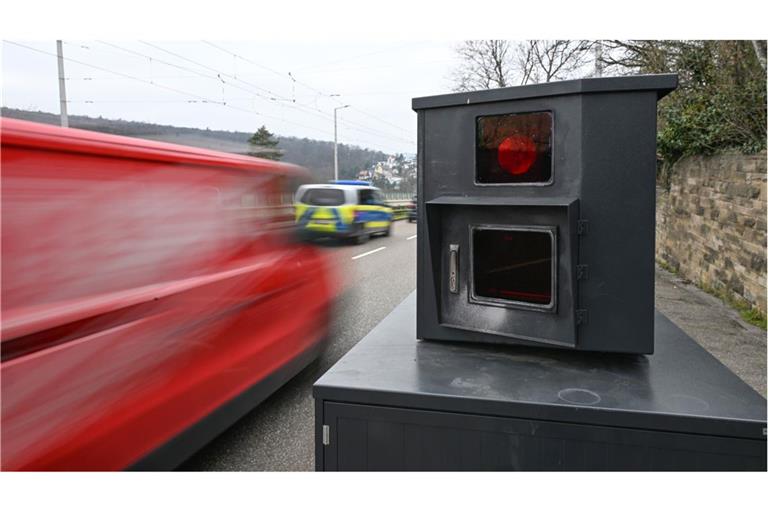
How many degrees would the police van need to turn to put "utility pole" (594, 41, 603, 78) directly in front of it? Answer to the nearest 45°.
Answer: approximately 90° to its right

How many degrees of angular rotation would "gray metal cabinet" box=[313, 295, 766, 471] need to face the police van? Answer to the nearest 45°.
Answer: approximately 180°

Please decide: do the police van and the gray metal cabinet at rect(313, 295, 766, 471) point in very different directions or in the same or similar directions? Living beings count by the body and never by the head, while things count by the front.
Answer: very different directions

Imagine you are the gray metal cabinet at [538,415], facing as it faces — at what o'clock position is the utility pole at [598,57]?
The utility pole is roughly at 6 o'clock from the gray metal cabinet.

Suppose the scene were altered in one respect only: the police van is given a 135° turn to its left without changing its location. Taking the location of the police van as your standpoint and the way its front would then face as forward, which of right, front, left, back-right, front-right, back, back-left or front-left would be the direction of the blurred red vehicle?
left

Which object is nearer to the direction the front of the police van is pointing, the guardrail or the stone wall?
the guardrail

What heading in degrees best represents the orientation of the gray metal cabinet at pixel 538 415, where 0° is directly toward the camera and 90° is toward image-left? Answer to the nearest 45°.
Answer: approximately 0°

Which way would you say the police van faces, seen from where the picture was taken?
facing away from the viewer and to the right of the viewer

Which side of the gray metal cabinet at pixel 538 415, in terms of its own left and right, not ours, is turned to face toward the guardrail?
back

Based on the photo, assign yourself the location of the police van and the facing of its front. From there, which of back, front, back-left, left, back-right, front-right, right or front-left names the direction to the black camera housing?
back-right

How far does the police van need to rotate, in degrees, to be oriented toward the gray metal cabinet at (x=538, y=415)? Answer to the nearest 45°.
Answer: approximately 135° to its right

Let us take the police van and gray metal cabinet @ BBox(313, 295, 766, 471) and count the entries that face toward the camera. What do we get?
1
